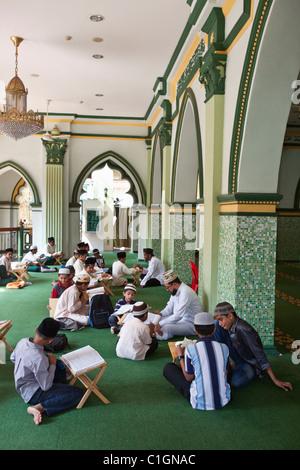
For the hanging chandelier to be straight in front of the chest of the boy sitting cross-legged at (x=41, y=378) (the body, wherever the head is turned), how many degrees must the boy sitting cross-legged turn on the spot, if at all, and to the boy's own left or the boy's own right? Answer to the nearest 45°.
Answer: approximately 45° to the boy's own left

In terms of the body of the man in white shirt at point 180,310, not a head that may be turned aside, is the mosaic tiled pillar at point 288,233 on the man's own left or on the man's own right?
on the man's own right

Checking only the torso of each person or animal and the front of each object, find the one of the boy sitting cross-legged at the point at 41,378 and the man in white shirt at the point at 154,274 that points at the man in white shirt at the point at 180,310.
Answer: the boy sitting cross-legged

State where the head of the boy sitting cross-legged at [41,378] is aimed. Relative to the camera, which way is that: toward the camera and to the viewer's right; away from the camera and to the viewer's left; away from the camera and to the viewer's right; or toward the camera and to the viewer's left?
away from the camera and to the viewer's right

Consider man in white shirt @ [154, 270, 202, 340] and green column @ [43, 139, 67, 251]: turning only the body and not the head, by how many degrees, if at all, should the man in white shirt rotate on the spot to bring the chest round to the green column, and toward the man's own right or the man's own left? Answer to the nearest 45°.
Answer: approximately 45° to the man's own right

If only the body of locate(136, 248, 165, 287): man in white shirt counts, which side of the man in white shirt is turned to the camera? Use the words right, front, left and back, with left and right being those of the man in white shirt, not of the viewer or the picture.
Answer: left

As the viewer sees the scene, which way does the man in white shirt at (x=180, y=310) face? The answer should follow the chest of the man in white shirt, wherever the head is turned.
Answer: to the viewer's left

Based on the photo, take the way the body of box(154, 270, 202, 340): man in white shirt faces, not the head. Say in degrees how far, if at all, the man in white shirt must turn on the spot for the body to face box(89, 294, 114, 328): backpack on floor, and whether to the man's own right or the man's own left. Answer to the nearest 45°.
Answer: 0° — they already face it

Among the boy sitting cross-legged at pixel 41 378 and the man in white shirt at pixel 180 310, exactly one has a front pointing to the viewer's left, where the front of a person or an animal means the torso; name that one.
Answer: the man in white shirt
